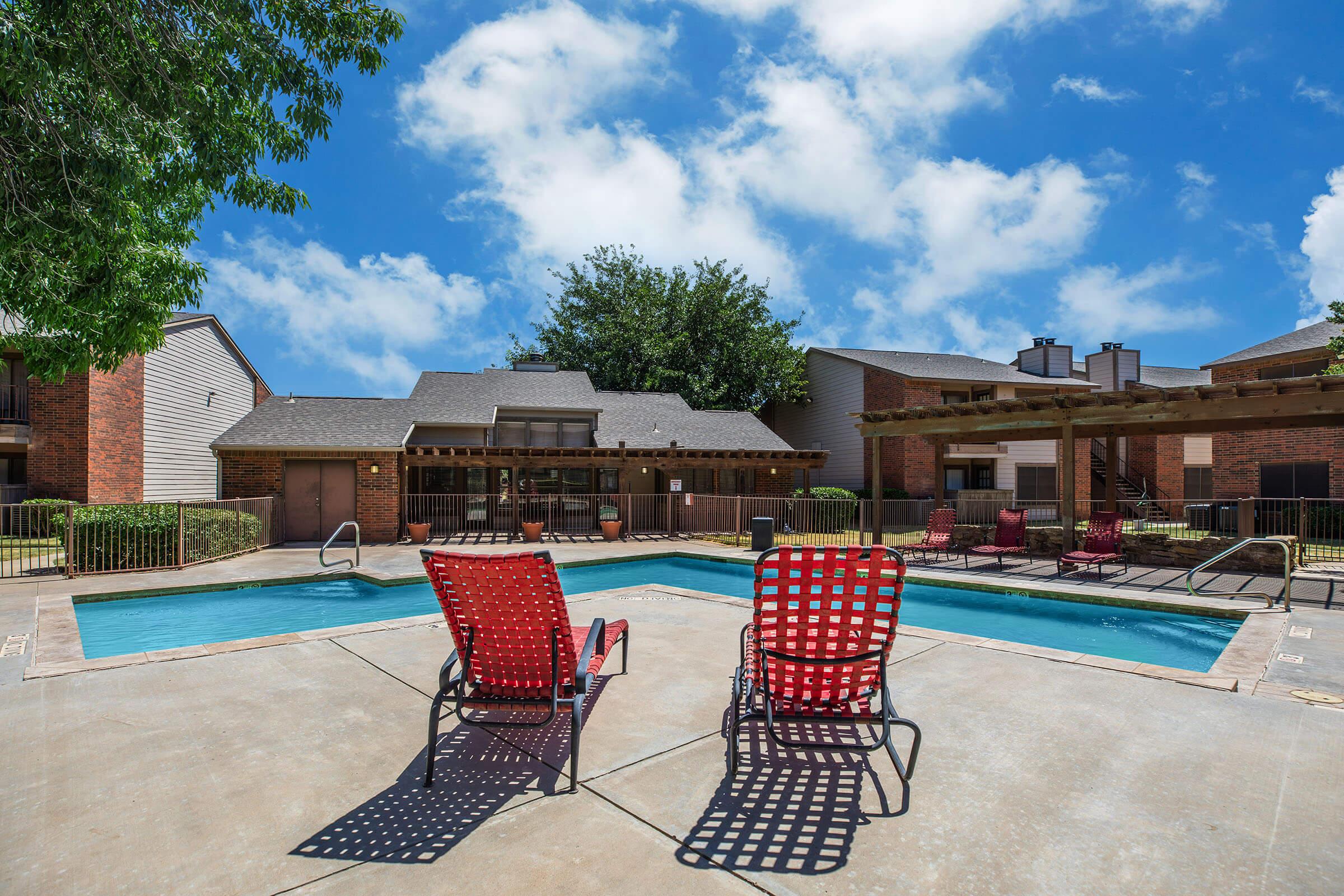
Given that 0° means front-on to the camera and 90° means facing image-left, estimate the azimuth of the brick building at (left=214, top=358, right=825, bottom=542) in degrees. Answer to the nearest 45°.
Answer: approximately 0°

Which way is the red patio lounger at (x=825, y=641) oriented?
away from the camera

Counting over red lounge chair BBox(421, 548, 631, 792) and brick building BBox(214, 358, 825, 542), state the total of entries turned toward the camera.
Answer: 1

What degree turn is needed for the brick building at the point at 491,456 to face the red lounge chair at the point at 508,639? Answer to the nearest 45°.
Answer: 0° — it already faces it

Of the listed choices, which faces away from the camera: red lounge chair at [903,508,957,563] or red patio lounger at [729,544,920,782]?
the red patio lounger

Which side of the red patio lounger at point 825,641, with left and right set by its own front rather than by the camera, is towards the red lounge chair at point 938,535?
front

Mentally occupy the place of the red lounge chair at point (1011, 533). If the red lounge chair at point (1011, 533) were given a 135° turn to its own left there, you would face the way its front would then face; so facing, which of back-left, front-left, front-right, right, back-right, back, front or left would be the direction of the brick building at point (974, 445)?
left

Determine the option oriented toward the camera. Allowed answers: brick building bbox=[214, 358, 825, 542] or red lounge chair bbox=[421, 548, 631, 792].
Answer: the brick building

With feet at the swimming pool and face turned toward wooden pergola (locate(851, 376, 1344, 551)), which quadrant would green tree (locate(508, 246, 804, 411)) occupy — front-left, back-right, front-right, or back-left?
front-left
